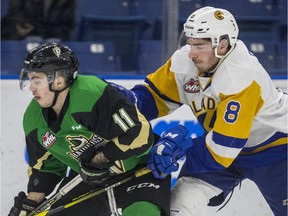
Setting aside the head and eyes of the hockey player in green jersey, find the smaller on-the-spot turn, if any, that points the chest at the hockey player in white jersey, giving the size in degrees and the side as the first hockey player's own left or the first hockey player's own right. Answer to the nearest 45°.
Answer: approximately 135° to the first hockey player's own left

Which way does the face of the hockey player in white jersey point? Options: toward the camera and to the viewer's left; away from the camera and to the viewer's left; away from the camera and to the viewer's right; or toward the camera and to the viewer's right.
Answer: toward the camera and to the viewer's left

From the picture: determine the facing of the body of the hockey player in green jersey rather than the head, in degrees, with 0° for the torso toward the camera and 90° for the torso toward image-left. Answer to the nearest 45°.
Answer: approximately 45°

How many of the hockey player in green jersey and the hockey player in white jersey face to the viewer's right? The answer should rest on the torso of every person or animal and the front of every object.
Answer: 0

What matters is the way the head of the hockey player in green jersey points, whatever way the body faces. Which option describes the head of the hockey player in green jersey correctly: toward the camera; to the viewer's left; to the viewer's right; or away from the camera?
to the viewer's left

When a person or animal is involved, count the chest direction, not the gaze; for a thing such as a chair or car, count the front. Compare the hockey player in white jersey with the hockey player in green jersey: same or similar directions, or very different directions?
same or similar directions

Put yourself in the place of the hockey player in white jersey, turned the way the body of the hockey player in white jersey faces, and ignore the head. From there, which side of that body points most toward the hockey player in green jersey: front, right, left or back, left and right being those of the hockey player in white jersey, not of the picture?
front

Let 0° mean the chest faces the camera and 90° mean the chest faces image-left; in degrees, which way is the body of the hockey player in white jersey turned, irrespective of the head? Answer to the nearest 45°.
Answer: approximately 45°
